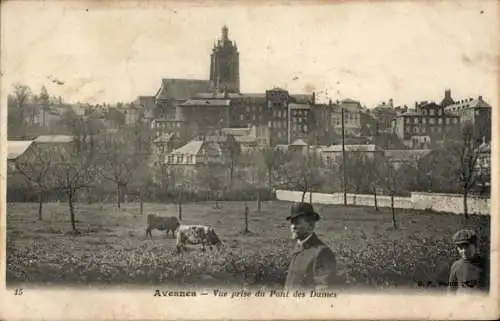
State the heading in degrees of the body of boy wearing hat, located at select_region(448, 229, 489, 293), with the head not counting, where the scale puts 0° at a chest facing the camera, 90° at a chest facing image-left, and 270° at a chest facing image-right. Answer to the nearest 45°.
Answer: approximately 45°

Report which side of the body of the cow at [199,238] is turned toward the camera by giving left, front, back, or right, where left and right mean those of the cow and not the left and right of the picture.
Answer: right

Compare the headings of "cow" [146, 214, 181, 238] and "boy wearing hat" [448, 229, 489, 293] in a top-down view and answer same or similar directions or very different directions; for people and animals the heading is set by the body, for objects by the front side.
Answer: very different directions

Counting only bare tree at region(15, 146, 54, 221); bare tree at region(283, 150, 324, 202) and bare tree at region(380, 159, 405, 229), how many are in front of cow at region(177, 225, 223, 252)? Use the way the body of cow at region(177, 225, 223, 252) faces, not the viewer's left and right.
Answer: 2
